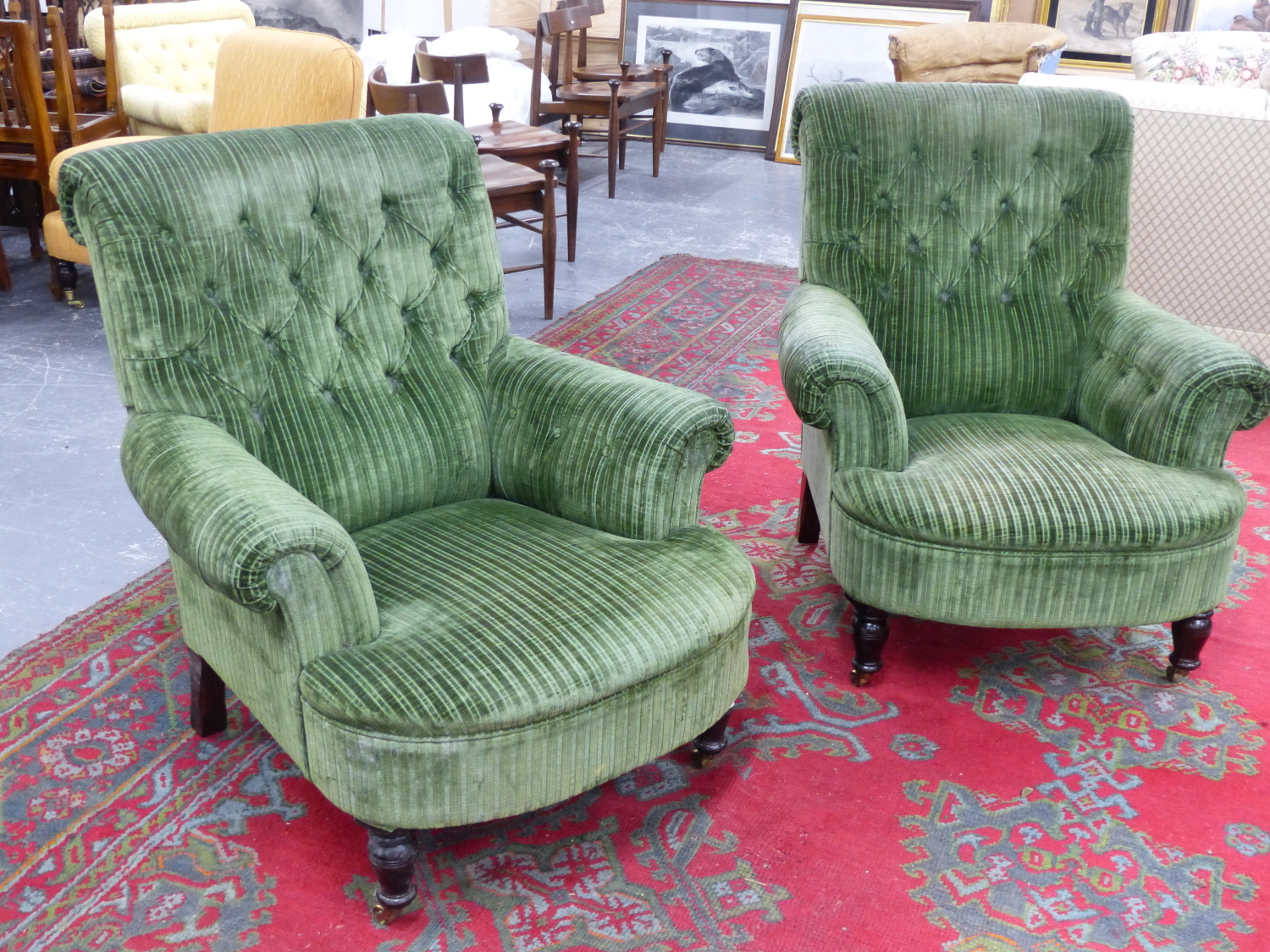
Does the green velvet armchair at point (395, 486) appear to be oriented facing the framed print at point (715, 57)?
no

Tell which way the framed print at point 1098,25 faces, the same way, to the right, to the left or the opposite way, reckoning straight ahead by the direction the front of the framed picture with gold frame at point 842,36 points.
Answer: the same way

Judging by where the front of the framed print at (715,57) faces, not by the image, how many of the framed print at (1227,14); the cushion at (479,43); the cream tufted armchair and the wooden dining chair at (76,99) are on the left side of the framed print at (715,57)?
1

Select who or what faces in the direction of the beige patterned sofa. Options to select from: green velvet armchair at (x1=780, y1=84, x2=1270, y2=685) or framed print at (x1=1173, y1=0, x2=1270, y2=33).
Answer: the framed print

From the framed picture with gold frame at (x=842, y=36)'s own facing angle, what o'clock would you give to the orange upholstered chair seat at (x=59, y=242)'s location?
The orange upholstered chair seat is roughly at 1 o'clock from the framed picture with gold frame.

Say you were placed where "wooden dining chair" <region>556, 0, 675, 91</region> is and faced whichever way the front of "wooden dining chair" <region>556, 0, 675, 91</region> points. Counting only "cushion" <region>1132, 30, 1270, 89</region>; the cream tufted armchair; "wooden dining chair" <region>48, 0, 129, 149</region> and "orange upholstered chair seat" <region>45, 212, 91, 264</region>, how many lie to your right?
3

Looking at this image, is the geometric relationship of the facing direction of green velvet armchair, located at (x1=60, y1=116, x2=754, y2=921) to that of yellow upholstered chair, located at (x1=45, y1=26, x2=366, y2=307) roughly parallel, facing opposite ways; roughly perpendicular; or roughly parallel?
roughly perpendicular

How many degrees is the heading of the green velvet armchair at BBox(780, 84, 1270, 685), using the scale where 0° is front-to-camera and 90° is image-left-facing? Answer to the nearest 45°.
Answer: approximately 0°

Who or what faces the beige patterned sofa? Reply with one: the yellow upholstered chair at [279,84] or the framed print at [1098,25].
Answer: the framed print

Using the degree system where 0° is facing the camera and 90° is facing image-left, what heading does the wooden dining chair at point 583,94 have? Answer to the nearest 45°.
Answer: approximately 315°

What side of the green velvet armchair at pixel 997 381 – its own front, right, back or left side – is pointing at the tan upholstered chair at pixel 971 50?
back

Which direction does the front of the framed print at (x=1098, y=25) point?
toward the camera

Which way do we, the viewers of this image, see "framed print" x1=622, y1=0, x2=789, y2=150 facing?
facing the viewer

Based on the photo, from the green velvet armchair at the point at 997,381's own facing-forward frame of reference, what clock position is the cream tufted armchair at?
The cream tufted armchair is roughly at 4 o'clock from the green velvet armchair.

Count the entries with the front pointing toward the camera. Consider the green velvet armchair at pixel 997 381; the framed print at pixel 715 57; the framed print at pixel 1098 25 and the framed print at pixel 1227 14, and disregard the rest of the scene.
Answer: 4

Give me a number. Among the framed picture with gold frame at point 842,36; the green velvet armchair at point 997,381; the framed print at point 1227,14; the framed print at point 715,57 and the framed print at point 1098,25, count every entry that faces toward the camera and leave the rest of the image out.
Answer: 5

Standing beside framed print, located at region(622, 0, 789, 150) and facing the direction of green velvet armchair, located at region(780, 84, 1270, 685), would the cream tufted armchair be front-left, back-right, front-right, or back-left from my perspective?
front-right
